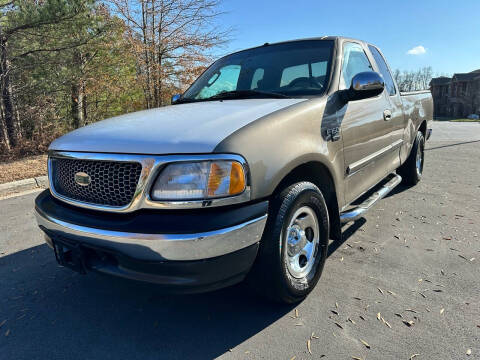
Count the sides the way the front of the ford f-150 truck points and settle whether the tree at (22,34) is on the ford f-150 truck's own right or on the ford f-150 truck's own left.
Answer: on the ford f-150 truck's own right

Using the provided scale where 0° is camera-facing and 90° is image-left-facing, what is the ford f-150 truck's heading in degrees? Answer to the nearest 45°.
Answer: approximately 45°
